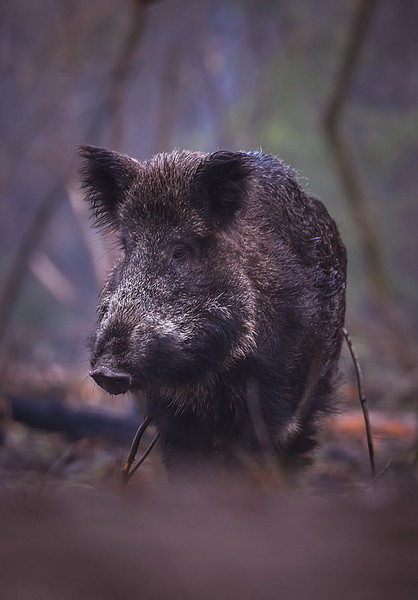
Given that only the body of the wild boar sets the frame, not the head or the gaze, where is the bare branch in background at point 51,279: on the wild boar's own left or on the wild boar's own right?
on the wild boar's own right

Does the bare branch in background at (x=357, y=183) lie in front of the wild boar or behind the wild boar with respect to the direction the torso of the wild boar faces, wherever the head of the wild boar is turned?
behind

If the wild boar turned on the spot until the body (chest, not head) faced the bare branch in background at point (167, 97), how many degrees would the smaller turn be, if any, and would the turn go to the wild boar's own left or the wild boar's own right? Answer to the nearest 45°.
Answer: approximately 135° to the wild boar's own right

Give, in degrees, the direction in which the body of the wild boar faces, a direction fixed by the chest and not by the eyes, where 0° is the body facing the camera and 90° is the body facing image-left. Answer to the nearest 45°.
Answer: approximately 45°

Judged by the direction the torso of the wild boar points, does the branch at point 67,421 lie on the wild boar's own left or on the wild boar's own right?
on the wild boar's own right
